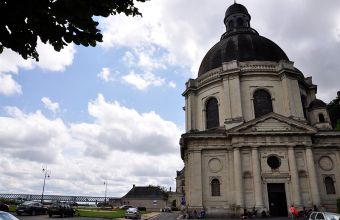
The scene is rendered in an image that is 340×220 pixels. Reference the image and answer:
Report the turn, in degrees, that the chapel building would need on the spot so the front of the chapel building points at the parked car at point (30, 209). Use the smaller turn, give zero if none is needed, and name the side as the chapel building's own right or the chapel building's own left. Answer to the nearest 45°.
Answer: approximately 90° to the chapel building's own right

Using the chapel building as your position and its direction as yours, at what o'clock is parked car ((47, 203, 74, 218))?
The parked car is roughly at 2 o'clock from the chapel building.

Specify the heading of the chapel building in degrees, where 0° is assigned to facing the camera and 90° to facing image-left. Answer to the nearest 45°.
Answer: approximately 0°
